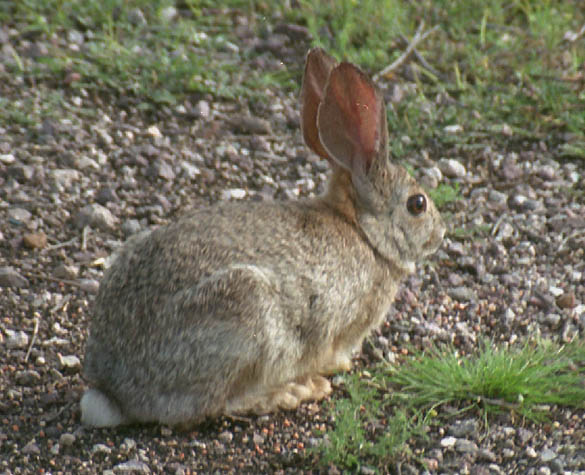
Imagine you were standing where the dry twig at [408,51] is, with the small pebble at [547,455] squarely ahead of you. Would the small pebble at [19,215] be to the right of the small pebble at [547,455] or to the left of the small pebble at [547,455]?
right

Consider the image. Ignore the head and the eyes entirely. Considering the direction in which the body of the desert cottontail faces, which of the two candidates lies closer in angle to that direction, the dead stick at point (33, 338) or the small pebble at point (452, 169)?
the small pebble

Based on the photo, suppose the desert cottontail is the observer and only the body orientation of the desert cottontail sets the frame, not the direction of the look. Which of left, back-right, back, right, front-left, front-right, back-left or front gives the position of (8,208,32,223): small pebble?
back-left

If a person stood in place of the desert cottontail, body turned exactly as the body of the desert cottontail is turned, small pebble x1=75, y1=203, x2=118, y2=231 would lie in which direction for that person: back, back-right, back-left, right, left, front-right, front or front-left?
back-left

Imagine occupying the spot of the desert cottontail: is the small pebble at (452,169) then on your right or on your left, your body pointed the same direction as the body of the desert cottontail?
on your left

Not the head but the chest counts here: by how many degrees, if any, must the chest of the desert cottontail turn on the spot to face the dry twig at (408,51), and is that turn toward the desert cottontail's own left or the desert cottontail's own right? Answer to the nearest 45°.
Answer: approximately 90° to the desert cottontail's own left

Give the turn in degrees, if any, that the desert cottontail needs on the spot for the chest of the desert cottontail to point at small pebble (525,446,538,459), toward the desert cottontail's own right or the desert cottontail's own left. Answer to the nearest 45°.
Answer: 0° — it already faces it

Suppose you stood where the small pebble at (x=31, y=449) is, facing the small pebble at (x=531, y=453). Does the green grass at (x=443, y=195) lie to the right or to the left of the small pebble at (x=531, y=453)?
left

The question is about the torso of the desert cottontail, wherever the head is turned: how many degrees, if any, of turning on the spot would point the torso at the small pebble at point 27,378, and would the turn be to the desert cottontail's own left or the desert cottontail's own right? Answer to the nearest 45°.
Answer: approximately 180°

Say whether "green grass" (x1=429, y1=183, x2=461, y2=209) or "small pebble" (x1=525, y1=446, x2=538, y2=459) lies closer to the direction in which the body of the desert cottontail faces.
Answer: the small pebble

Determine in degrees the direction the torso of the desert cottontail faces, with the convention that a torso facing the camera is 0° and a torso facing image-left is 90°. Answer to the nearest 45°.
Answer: approximately 270°
